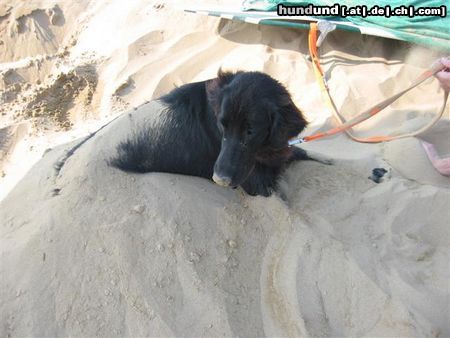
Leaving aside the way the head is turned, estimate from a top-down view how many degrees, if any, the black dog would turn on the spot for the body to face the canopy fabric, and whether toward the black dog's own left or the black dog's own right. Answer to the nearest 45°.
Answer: approximately 90° to the black dog's own left

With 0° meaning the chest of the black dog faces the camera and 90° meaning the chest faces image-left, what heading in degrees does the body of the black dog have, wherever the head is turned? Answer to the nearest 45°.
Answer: approximately 315°

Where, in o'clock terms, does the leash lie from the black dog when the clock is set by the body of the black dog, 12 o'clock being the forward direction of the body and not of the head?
The leash is roughly at 10 o'clock from the black dog.
